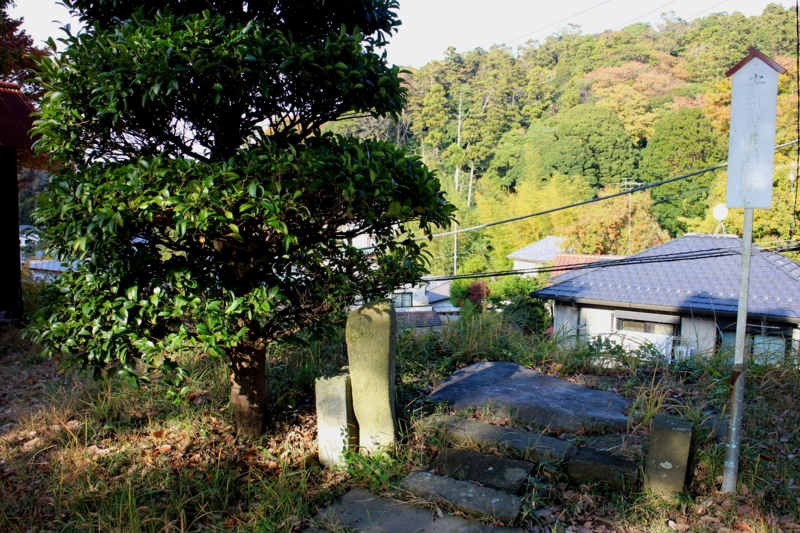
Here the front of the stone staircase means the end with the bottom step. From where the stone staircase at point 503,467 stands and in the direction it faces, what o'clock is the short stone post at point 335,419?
The short stone post is roughly at 2 o'clock from the stone staircase.

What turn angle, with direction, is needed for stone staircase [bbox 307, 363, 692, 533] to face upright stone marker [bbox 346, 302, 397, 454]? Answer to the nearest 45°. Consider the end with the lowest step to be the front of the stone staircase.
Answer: approximately 45° to its right

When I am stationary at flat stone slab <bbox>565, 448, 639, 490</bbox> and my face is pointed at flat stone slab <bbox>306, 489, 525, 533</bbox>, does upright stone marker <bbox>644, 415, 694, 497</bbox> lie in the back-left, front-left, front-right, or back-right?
back-left

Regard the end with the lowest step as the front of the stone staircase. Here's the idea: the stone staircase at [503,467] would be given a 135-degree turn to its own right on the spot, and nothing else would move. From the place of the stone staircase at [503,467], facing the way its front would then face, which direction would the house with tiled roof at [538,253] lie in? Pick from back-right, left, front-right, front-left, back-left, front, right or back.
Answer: front

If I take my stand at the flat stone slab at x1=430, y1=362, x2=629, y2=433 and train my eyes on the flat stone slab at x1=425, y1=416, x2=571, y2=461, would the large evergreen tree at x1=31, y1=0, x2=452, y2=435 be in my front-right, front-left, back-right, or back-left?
front-right

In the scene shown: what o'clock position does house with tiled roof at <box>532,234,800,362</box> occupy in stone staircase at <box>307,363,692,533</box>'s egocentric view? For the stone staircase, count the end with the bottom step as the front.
The house with tiled roof is roughly at 5 o'clock from the stone staircase.

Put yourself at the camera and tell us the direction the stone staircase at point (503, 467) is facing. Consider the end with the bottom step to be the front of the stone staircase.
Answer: facing the viewer and to the left of the viewer

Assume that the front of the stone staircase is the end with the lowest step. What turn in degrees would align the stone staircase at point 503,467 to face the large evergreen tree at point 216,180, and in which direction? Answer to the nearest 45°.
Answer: approximately 45° to its right
